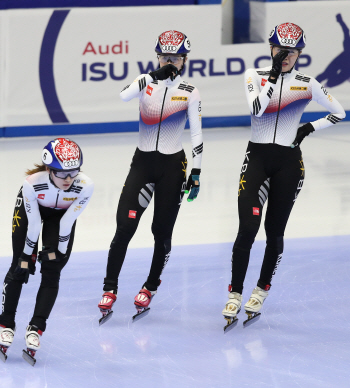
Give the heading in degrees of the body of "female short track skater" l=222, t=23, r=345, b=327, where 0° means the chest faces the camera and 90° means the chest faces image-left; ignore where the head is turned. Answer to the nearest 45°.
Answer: approximately 0°

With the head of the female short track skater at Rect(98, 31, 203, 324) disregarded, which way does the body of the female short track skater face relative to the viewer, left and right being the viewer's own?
facing the viewer

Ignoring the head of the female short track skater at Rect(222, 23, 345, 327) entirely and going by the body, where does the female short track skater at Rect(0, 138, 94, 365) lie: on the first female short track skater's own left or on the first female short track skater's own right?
on the first female short track skater's own right

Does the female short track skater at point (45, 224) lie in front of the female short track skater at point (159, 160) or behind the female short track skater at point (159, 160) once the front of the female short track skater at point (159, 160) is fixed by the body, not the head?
in front

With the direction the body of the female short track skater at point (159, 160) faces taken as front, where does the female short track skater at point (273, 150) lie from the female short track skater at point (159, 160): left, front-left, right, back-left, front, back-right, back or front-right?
left

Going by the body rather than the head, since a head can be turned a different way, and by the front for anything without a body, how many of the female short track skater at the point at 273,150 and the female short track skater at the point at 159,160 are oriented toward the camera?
2

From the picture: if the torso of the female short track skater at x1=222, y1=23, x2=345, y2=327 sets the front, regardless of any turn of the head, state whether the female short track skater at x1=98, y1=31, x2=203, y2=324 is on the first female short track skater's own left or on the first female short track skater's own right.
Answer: on the first female short track skater's own right
